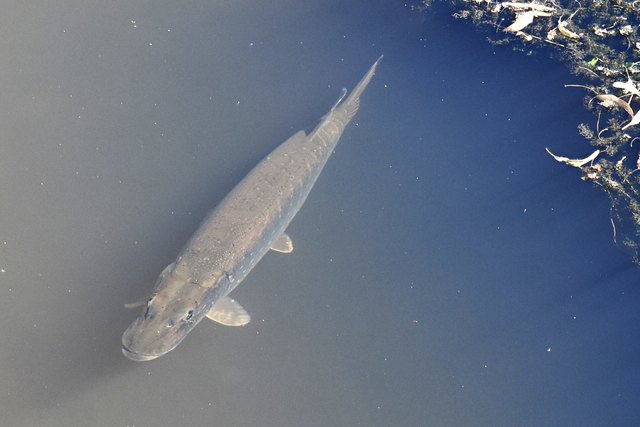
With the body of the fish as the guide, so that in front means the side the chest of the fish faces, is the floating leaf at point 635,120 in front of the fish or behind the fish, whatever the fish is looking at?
behind

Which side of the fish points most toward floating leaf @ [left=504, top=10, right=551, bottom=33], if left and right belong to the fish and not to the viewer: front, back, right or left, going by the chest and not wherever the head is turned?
back

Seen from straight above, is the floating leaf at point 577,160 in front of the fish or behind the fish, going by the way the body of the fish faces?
behind

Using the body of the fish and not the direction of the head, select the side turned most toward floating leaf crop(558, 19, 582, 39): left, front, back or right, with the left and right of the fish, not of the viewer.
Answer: back

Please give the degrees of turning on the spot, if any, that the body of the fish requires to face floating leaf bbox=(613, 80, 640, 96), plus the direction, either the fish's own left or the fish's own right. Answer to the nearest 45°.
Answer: approximately 135° to the fish's own left

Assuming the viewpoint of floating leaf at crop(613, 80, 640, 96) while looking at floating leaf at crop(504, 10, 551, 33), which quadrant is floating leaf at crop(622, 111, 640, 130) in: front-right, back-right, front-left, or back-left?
back-left

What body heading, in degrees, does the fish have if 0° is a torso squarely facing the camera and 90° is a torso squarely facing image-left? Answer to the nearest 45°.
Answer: approximately 45°

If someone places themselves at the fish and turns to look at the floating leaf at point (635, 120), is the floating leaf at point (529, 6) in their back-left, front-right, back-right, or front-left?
front-left
